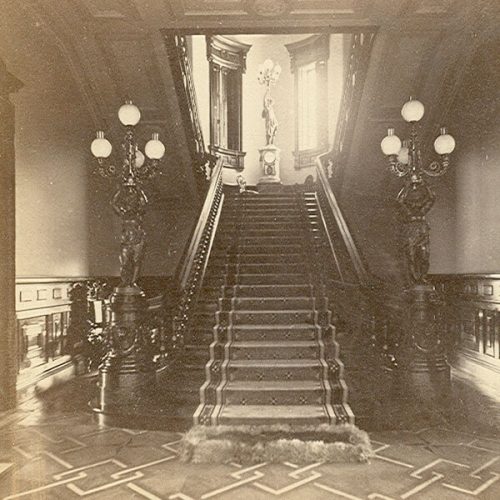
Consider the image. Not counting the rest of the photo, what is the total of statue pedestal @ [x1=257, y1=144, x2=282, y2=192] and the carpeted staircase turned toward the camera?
2

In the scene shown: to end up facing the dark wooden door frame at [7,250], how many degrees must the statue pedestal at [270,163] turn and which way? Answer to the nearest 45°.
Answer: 0° — it already faces it

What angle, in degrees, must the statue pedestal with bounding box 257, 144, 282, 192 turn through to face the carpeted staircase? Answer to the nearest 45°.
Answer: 0° — it already faces it

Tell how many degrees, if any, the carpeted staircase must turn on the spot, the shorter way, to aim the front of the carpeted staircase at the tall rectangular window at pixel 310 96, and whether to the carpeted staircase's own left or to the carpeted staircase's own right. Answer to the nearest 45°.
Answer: approximately 180°

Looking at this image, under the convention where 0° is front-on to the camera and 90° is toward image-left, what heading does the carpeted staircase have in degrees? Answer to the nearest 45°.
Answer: approximately 0°

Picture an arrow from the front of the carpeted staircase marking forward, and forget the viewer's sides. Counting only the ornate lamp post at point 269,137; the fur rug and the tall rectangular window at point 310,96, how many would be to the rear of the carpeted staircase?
2

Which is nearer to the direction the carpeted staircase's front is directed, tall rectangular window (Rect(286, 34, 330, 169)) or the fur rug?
the fur rug

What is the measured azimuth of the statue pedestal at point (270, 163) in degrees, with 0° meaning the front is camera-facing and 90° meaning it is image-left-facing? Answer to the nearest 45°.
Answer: approximately 0°
